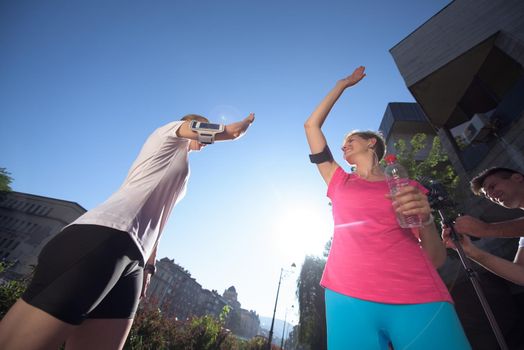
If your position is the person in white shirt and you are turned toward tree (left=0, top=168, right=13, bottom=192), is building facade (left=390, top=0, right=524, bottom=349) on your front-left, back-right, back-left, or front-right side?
front-right

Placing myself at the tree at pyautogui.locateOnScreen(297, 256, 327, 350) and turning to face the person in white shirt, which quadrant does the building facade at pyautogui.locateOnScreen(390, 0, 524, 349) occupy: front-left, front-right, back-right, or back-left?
front-left

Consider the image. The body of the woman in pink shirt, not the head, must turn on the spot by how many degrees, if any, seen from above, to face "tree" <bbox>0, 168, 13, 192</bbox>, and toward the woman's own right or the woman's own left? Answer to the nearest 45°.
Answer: approximately 90° to the woman's own right

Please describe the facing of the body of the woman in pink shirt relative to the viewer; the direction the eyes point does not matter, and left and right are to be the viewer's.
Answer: facing the viewer

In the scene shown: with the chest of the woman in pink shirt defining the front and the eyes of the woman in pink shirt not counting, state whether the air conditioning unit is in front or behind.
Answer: behind

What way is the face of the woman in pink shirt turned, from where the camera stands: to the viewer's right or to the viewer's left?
to the viewer's left

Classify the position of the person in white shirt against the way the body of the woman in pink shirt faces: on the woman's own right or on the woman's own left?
on the woman's own right

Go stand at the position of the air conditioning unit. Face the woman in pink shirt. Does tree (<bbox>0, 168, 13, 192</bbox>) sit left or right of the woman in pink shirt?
right

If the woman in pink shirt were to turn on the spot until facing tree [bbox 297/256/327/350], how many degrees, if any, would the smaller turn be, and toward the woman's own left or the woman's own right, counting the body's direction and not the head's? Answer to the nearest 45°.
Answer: approximately 180°

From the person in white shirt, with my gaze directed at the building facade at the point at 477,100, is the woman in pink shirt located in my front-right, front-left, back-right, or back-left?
front-right
